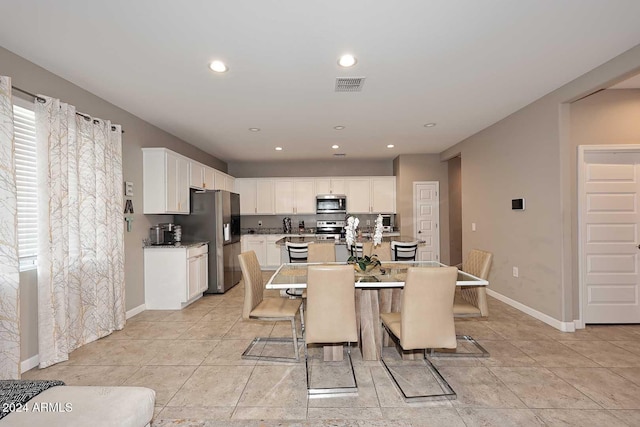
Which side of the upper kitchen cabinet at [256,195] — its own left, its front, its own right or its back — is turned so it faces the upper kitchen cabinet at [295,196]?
left

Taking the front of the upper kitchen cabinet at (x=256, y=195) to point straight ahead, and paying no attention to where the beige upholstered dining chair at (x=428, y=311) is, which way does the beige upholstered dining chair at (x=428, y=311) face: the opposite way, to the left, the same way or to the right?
the opposite way

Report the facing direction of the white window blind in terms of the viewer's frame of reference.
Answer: facing the viewer and to the right of the viewer

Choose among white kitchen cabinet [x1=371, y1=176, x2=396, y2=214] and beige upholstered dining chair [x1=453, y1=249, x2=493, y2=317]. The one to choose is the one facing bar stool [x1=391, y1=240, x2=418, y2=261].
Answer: the white kitchen cabinet

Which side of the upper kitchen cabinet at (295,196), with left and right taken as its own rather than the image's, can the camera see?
front

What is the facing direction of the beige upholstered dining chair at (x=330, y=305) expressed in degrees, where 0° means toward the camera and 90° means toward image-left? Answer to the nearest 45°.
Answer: approximately 180°

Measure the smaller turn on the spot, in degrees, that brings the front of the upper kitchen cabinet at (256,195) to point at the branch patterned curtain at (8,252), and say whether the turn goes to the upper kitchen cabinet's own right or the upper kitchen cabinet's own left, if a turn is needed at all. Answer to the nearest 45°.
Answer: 0° — it already faces it

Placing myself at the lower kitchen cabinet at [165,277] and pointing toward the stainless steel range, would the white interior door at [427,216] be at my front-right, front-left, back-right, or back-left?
front-right

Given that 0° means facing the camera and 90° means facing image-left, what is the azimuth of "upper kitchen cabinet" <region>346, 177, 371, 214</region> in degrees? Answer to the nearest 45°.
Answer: approximately 0°

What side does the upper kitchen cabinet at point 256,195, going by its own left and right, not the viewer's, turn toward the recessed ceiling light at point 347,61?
front

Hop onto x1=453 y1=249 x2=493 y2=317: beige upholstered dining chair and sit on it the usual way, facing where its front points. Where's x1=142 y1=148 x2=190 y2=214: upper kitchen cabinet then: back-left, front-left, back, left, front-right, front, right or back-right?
front-right

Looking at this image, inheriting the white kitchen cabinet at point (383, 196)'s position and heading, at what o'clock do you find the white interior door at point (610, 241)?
The white interior door is roughly at 11 o'clock from the white kitchen cabinet.

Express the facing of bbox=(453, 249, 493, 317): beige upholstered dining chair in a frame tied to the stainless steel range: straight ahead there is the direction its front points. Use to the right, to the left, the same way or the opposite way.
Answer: to the right

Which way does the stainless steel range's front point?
toward the camera

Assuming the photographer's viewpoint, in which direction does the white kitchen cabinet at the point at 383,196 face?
facing the viewer

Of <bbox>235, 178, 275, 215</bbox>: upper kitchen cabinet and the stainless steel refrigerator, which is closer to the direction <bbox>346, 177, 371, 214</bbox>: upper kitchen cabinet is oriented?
the stainless steel refrigerator

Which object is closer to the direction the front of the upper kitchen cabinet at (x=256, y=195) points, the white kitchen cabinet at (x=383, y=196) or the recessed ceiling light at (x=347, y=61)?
the recessed ceiling light
